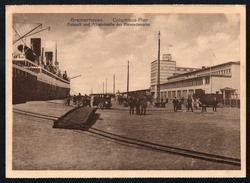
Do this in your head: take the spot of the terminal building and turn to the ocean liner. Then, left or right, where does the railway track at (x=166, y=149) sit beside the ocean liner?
left

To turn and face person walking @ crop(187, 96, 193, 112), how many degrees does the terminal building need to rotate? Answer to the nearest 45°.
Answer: approximately 45° to its left

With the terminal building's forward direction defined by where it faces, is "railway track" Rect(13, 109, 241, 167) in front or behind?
in front

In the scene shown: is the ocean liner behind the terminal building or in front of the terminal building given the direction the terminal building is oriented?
in front
